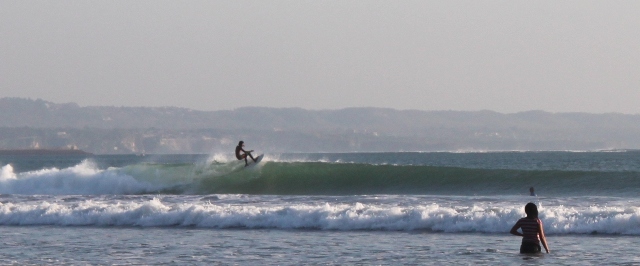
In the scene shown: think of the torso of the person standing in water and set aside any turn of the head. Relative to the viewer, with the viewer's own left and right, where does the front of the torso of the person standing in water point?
facing away from the viewer

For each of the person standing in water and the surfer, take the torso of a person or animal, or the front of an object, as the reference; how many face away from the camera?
1

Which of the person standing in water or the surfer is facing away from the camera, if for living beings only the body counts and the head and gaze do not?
the person standing in water

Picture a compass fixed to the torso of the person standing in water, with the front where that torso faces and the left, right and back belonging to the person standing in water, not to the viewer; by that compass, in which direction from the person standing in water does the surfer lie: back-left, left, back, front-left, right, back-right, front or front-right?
front-left
